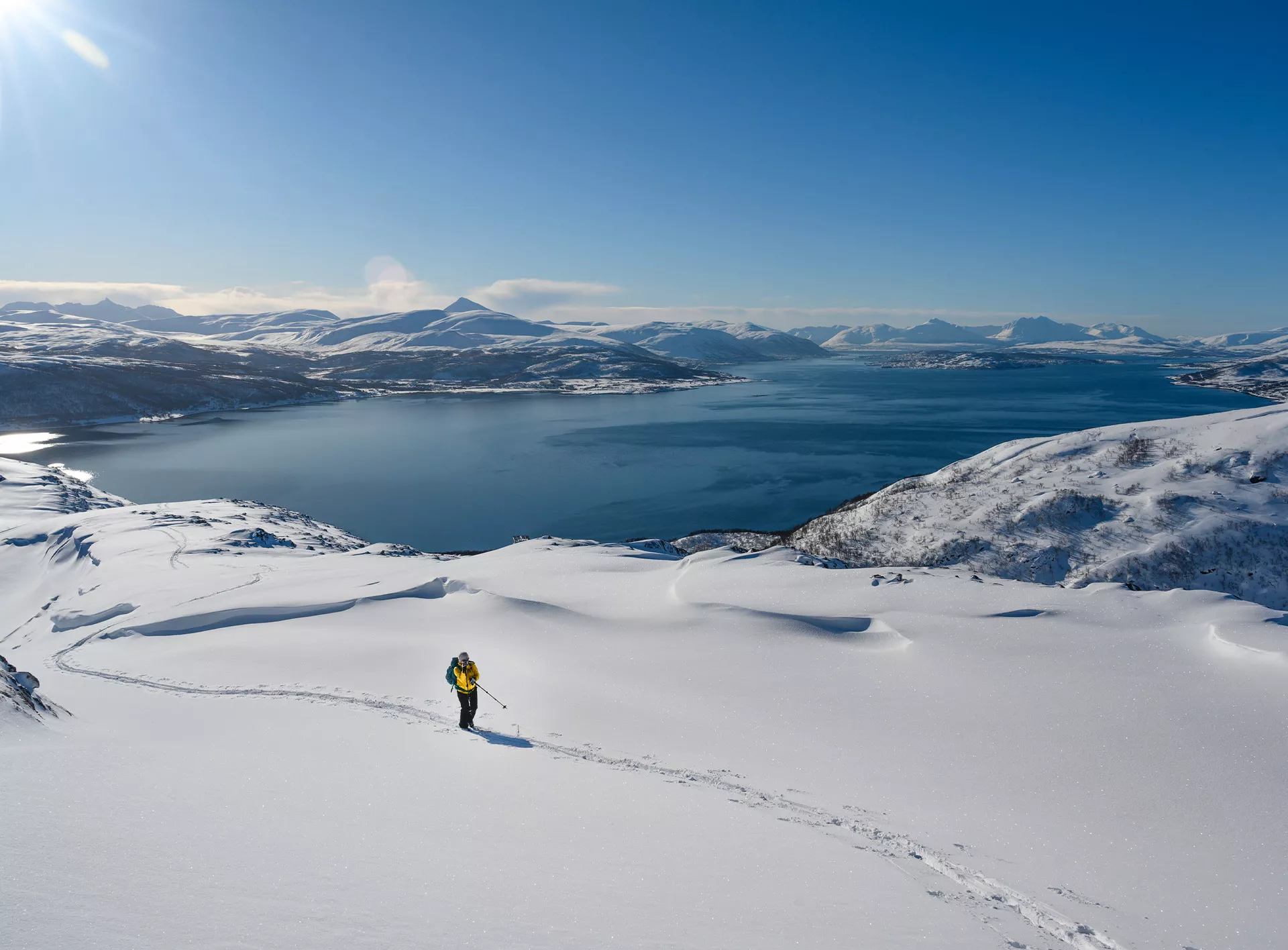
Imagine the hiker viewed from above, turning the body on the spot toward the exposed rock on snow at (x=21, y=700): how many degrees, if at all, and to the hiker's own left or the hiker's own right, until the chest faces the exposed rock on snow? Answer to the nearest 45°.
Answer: approximately 135° to the hiker's own right

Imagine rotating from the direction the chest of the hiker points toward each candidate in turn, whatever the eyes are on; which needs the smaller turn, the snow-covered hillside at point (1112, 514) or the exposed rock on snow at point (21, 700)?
the snow-covered hillside

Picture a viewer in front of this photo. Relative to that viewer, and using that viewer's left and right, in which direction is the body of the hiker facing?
facing the viewer and to the right of the viewer

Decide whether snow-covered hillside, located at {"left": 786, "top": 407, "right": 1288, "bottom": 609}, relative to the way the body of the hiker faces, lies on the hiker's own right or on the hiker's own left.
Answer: on the hiker's own left
